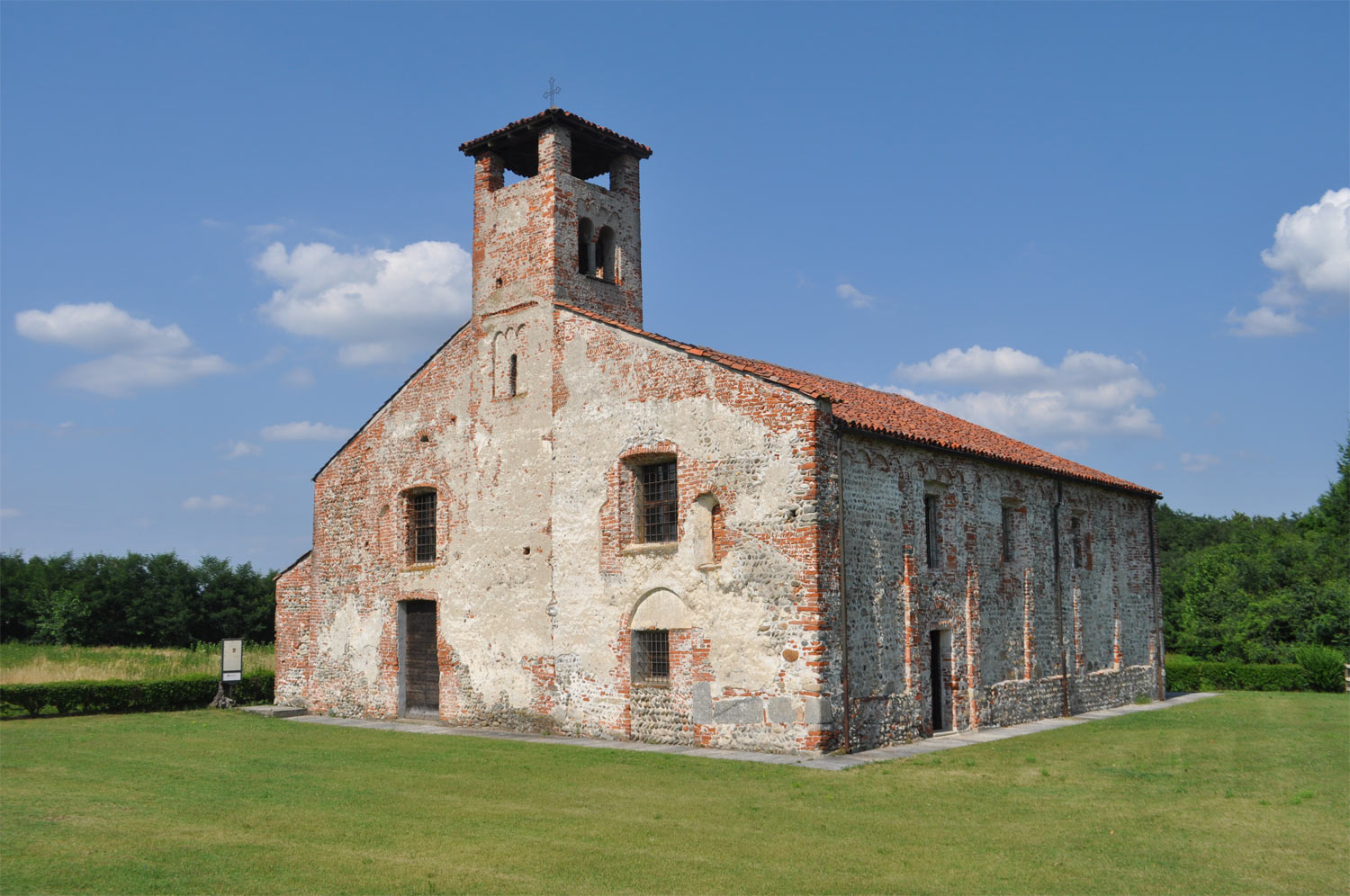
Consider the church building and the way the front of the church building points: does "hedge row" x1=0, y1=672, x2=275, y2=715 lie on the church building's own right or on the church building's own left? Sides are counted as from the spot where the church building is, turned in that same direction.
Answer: on the church building's own right

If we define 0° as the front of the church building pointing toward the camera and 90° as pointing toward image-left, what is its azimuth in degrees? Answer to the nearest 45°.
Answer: approximately 45°

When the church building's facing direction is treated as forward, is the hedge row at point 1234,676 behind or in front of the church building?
behind

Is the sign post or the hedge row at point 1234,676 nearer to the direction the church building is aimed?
the sign post
